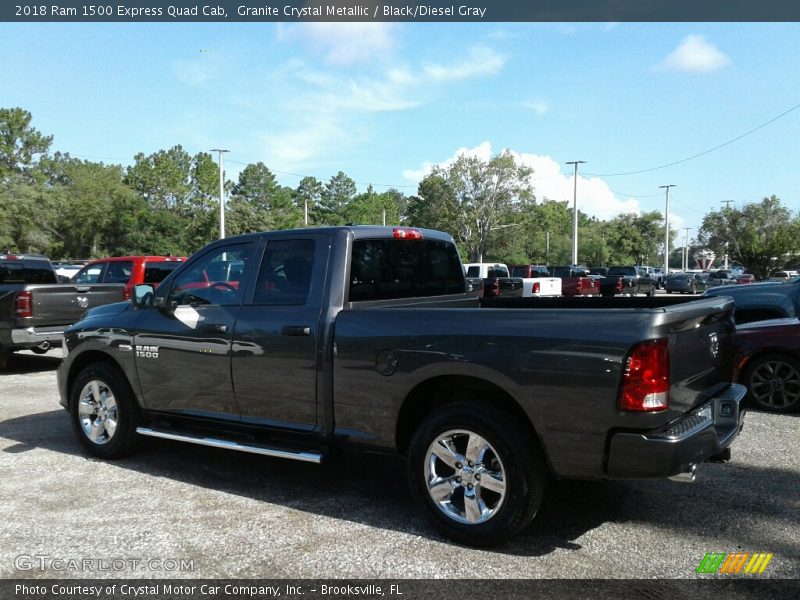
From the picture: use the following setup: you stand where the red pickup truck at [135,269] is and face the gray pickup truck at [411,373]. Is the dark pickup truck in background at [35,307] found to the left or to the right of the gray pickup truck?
right

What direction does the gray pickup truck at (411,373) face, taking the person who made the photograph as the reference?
facing away from the viewer and to the left of the viewer

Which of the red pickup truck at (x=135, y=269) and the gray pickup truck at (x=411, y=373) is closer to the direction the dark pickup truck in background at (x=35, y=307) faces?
the red pickup truck

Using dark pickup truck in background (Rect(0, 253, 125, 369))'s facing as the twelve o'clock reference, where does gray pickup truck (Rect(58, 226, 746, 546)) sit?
The gray pickup truck is roughly at 7 o'clock from the dark pickup truck in background.

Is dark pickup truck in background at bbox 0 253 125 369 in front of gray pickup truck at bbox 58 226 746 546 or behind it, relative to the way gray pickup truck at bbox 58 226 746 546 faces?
in front

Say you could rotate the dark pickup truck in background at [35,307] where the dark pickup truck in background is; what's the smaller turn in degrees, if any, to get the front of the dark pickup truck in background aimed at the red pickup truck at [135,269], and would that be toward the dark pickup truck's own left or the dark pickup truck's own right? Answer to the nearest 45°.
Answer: approximately 90° to the dark pickup truck's own right

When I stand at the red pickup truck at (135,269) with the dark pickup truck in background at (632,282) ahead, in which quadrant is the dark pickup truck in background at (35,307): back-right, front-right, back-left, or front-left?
back-right

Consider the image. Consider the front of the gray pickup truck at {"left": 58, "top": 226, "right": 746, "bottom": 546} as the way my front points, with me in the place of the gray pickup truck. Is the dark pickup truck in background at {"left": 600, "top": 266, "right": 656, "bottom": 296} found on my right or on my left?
on my right
